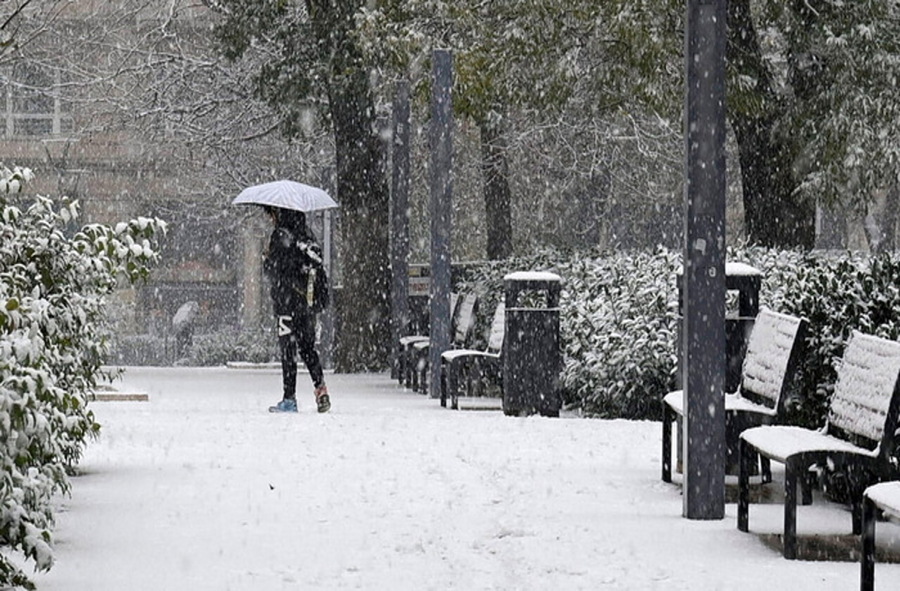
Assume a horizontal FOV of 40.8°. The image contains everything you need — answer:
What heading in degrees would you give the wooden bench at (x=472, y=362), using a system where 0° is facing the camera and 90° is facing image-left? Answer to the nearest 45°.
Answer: approximately 90°

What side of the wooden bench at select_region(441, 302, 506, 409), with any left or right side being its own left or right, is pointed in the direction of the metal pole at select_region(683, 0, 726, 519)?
left

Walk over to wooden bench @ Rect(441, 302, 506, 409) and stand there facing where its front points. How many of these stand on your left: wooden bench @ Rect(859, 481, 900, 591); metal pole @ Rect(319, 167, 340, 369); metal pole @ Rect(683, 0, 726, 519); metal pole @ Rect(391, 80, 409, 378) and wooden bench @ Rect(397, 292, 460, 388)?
2

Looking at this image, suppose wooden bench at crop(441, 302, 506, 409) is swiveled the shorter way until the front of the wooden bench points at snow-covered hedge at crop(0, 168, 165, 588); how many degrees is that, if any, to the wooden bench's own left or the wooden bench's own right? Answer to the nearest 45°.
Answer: approximately 90° to the wooden bench's own left

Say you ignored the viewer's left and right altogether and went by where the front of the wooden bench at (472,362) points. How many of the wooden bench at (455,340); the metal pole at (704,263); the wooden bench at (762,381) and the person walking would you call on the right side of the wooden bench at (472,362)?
1

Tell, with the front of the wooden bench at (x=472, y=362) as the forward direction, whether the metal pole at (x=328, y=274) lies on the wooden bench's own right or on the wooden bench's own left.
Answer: on the wooden bench's own right

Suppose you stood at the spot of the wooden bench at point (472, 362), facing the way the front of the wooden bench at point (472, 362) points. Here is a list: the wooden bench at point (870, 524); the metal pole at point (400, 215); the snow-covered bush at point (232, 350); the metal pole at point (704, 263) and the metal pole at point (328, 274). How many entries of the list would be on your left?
2

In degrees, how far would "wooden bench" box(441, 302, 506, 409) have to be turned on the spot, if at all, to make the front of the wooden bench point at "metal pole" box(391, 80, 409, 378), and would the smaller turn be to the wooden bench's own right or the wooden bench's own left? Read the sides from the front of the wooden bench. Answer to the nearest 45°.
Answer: approximately 90° to the wooden bench's own right

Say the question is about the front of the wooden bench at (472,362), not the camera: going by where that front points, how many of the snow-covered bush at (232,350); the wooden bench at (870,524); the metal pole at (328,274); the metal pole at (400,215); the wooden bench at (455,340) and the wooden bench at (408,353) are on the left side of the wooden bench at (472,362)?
1

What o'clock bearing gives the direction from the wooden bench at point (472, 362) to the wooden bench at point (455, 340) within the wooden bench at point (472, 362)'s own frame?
the wooden bench at point (455, 340) is roughly at 3 o'clock from the wooden bench at point (472, 362).

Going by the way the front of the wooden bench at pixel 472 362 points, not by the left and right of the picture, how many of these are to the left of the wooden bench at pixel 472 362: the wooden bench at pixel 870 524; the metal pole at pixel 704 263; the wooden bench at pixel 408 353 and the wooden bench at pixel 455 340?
2
